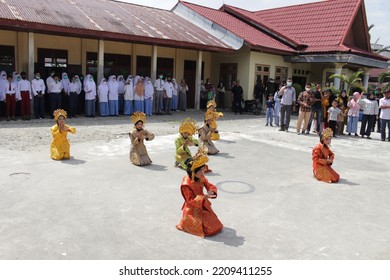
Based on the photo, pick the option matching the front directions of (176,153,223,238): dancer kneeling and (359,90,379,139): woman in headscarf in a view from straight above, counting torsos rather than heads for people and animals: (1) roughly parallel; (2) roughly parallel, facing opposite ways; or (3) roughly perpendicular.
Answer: roughly perpendicular

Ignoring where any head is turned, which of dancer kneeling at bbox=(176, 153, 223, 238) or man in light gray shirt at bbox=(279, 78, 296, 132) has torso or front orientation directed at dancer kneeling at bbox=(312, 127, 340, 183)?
the man in light gray shirt

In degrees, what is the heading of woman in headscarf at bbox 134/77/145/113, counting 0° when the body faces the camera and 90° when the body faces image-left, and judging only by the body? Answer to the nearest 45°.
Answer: approximately 0°

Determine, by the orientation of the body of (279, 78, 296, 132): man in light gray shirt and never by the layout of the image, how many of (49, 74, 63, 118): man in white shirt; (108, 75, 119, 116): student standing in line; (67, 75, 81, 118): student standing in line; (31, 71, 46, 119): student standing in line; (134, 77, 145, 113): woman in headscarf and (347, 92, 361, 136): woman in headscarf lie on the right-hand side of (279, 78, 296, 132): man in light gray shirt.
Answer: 5

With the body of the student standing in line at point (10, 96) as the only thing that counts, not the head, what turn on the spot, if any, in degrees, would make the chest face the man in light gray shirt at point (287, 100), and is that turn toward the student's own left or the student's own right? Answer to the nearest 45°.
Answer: approximately 90° to the student's own left

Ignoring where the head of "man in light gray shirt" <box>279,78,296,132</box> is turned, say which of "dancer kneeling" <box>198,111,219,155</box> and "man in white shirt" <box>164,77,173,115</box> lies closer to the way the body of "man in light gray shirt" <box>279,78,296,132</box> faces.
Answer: the dancer kneeling

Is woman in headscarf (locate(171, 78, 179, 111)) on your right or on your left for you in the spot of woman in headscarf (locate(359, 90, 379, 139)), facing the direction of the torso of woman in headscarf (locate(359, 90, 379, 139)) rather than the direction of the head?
on your right

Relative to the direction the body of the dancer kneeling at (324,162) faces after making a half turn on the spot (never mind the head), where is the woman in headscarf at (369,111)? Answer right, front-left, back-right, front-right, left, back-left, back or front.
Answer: front-right

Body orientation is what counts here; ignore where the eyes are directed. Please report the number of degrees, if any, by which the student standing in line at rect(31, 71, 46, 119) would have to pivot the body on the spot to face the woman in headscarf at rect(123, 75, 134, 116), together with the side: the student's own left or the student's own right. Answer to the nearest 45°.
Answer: approximately 90° to the student's own left

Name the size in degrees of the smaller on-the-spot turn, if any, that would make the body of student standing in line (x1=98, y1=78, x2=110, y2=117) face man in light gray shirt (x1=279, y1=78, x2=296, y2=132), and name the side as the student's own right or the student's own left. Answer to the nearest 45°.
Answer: approximately 45° to the student's own left

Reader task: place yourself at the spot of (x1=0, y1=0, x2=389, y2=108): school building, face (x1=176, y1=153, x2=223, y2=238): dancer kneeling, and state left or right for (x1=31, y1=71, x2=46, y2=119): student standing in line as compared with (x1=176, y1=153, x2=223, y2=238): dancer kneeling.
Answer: right
